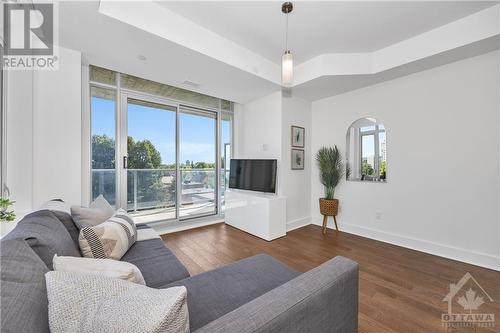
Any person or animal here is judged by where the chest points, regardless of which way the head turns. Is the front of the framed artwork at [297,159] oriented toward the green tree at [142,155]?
no

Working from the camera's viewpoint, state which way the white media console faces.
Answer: facing the viewer and to the left of the viewer

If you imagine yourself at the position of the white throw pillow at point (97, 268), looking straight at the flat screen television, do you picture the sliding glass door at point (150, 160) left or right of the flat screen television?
left

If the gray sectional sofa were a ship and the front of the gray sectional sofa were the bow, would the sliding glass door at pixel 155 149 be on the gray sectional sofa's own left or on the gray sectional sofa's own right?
on the gray sectional sofa's own left

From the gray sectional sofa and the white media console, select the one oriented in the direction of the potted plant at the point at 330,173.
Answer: the gray sectional sofa

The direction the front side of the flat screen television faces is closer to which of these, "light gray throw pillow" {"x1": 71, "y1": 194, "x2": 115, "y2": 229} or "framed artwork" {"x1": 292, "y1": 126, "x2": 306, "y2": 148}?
the light gray throw pillow

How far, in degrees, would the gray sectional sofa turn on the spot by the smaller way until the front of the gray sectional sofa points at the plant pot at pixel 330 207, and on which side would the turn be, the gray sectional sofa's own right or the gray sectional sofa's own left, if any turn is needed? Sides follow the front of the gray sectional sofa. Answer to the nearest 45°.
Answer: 0° — it already faces it

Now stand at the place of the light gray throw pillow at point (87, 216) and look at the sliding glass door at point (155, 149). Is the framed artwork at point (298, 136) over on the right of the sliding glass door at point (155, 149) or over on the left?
right

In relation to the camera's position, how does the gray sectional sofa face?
facing away from the viewer and to the right of the viewer

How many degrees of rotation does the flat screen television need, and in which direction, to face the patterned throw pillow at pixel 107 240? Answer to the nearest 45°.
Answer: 0° — it already faces it

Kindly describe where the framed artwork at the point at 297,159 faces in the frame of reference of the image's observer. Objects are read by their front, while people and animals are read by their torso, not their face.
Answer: facing the viewer and to the right of the viewer
